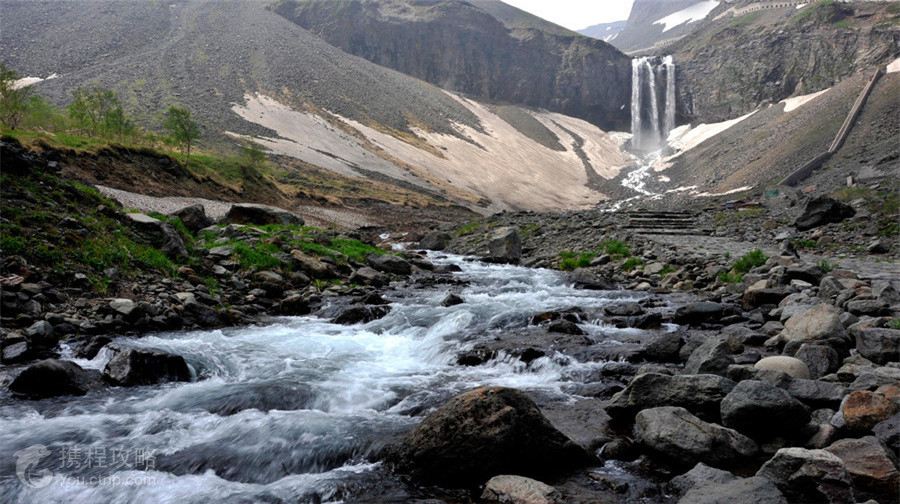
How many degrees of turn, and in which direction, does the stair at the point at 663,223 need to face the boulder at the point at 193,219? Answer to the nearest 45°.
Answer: approximately 45° to its right

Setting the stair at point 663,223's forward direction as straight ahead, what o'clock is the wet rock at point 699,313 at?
The wet rock is roughly at 12 o'clock from the stair.

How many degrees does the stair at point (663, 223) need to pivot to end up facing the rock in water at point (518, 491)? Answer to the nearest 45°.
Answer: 0° — it already faces it

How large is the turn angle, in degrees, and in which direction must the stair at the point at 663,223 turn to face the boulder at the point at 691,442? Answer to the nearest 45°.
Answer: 0° — it already faces it

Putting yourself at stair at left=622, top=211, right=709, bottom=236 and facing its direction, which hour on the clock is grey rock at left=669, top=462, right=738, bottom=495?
The grey rock is roughly at 12 o'clock from the stair.

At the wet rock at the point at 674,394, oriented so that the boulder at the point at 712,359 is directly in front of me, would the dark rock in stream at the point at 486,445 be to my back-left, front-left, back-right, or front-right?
back-left

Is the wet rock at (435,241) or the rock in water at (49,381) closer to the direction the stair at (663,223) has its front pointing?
the rock in water

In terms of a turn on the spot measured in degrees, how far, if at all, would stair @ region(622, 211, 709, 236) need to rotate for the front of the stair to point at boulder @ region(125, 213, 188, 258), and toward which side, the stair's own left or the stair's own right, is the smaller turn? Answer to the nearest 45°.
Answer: approximately 45° to the stair's own right

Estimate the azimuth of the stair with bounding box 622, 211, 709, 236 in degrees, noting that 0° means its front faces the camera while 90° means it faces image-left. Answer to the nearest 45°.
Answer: approximately 0°
